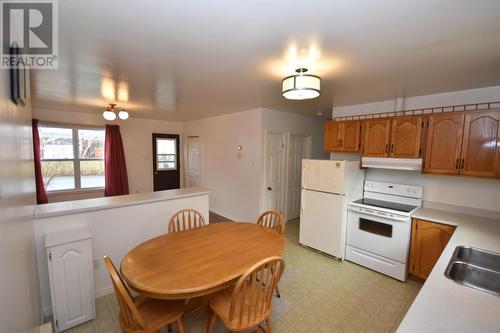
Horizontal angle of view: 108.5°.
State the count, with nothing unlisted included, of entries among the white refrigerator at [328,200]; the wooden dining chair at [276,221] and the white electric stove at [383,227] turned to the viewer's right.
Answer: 0

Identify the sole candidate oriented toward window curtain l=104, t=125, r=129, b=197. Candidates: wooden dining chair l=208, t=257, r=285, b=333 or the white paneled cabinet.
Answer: the wooden dining chair

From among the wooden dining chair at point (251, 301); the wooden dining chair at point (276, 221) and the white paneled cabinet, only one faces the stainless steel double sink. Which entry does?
the white paneled cabinet

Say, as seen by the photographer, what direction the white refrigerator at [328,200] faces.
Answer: facing the viewer and to the left of the viewer

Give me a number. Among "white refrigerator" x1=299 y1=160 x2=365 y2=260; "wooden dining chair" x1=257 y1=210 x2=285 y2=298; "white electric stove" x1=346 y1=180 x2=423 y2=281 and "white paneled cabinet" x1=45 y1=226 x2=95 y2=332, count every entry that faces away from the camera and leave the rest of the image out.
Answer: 0

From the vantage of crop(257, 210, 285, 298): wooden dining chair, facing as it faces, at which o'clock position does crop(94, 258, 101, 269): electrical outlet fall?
The electrical outlet is roughly at 1 o'clock from the wooden dining chair.

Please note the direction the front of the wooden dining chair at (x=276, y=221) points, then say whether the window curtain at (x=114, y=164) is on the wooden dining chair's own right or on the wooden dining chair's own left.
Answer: on the wooden dining chair's own right

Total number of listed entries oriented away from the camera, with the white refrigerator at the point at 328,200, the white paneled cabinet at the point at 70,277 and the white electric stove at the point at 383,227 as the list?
0

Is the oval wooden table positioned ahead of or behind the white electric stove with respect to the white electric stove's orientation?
ahead

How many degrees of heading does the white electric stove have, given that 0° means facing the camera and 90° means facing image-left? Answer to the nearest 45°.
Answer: approximately 45°

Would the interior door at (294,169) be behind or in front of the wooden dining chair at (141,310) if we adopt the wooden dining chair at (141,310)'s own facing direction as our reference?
in front

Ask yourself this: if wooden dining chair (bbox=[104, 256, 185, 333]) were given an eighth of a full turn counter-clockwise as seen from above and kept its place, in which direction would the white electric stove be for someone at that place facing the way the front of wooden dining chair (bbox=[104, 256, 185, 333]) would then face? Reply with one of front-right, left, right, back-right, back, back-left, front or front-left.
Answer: right

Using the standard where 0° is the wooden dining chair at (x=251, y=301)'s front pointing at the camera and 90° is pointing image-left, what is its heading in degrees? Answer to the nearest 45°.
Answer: approximately 135°

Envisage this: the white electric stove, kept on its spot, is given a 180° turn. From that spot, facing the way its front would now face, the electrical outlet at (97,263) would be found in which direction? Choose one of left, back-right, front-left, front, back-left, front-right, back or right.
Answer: back
